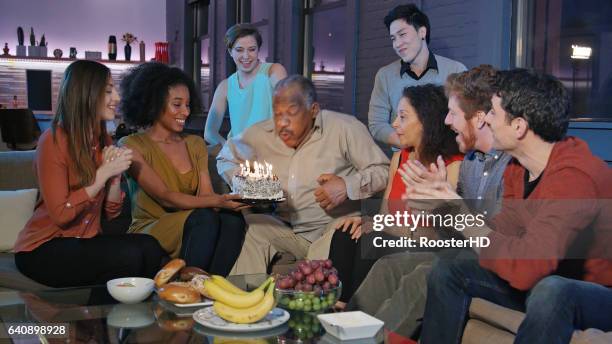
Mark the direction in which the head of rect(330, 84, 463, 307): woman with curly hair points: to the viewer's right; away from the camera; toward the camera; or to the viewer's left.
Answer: to the viewer's left

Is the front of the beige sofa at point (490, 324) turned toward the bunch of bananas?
yes

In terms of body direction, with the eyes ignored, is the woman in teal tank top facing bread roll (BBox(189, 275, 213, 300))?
yes

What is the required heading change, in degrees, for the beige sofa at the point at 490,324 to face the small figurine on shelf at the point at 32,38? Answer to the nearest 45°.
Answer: approximately 90° to its right

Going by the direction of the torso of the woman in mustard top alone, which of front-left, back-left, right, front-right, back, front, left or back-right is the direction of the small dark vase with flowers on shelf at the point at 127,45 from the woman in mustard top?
back-left

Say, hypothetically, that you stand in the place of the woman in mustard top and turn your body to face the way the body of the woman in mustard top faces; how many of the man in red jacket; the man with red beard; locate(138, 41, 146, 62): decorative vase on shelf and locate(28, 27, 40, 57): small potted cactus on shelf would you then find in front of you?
2

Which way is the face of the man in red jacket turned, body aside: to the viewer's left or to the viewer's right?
to the viewer's left

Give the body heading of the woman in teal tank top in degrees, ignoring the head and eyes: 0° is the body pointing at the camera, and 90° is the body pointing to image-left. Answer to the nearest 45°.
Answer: approximately 0°
